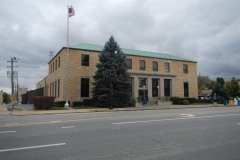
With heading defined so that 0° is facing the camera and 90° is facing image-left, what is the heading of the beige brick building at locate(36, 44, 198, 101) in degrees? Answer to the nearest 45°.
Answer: approximately 315°

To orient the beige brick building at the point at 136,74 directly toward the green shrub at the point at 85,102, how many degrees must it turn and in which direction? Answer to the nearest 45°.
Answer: approximately 90° to its right

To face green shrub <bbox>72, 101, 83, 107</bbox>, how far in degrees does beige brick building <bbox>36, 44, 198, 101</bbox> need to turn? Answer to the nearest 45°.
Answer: approximately 90° to its right
